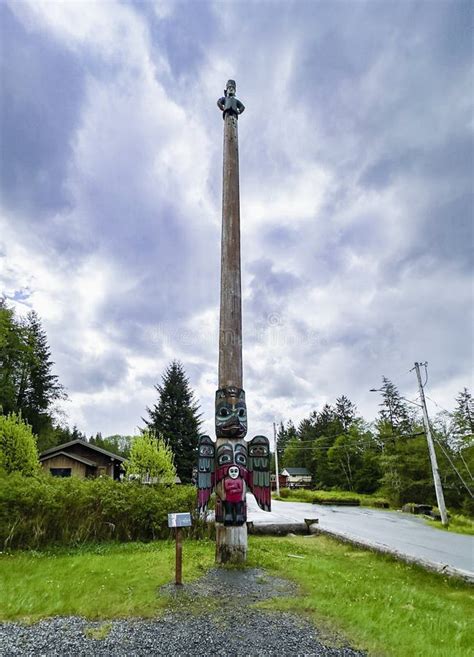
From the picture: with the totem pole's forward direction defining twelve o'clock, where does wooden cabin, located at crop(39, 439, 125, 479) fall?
The wooden cabin is roughly at 5 o'clock from the totem pole.

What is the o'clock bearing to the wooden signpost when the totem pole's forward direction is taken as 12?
The wooden signpost is roughly at 1 o'clock from the totem pole.

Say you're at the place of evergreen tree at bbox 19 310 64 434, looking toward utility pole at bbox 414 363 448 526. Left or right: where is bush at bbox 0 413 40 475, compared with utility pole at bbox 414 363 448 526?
right

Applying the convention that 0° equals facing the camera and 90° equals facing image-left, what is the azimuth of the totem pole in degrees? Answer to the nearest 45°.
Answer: approximately 0°

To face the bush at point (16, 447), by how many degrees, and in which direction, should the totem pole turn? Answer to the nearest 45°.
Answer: approximately 135° to its right

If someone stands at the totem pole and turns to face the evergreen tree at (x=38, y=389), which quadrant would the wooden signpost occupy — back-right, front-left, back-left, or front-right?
back-left

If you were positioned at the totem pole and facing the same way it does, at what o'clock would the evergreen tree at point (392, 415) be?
The evergreen tree is roughly at 7 o'clock from the totem pole.

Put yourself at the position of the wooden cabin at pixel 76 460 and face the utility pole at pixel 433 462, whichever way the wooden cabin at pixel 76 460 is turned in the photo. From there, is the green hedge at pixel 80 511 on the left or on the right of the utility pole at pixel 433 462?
right

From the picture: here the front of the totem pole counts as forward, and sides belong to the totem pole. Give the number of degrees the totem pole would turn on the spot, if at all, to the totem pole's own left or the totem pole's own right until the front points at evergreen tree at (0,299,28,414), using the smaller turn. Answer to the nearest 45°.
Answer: approximately 135° to the totem pole's own right

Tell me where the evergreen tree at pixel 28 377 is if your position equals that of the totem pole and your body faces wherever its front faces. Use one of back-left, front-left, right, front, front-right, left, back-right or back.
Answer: back-right
